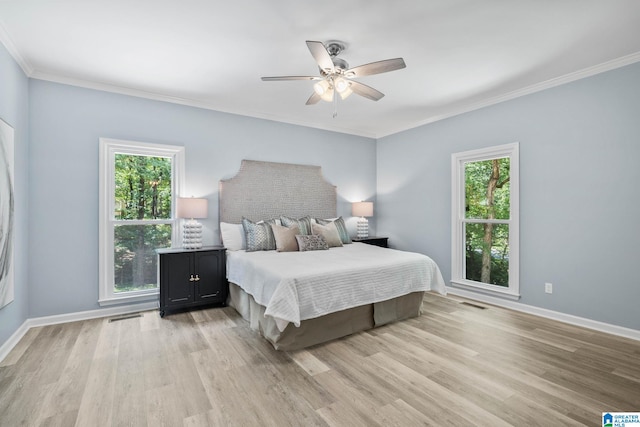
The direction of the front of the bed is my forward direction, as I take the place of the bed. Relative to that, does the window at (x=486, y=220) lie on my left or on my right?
on my left

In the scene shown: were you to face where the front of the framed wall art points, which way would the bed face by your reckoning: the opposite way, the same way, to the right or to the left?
to the right

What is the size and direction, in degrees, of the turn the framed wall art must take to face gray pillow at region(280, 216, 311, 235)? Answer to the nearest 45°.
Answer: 0° — it already faces it

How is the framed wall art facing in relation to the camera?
to the viewer's right

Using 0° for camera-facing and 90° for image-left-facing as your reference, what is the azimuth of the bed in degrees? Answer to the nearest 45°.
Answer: approximately 315°

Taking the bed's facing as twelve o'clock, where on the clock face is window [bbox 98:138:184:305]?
The window is roughly at 5 o'clock from the bed.
